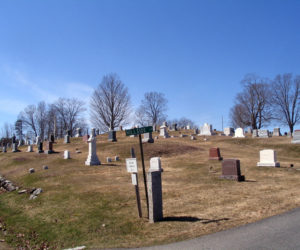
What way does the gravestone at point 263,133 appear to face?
toward the camera

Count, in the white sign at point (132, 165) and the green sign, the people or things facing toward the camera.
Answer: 2

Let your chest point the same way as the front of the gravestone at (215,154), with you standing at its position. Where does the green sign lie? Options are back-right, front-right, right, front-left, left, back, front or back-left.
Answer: front

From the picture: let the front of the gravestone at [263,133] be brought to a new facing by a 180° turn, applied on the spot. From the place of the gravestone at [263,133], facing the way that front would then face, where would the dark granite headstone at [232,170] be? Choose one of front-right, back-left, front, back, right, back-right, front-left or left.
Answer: back

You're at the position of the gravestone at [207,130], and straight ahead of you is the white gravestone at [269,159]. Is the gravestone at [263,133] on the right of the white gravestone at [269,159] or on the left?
left

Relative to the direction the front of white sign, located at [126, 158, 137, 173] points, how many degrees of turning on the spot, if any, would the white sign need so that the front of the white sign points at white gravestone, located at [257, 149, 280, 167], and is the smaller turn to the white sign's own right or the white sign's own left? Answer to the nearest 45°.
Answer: approximately 135° to the white sign's own left

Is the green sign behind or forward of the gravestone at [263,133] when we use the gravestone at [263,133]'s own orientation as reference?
forward

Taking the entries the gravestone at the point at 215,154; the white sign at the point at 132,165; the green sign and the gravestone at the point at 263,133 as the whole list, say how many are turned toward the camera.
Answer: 4

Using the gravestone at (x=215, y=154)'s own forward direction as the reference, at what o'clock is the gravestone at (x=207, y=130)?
the gravestone at (x=207, y=130) is roughly at 6 o'clock from the gravestone at (x=215, y=154).

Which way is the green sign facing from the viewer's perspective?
toward the camera

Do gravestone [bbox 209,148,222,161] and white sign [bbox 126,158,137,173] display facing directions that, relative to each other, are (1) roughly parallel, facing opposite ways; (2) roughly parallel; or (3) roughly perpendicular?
roughly parallel

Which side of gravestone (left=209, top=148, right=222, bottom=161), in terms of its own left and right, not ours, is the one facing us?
front

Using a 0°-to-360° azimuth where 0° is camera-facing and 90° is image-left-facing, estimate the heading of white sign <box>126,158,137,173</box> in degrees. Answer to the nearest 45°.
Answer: approximately 0°

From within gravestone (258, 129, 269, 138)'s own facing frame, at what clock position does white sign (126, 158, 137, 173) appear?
The white sign is roughly at 12 o'clock from the gravestone.

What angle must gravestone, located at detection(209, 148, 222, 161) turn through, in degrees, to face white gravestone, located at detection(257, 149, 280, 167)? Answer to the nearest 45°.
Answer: approximately 45° to its left
